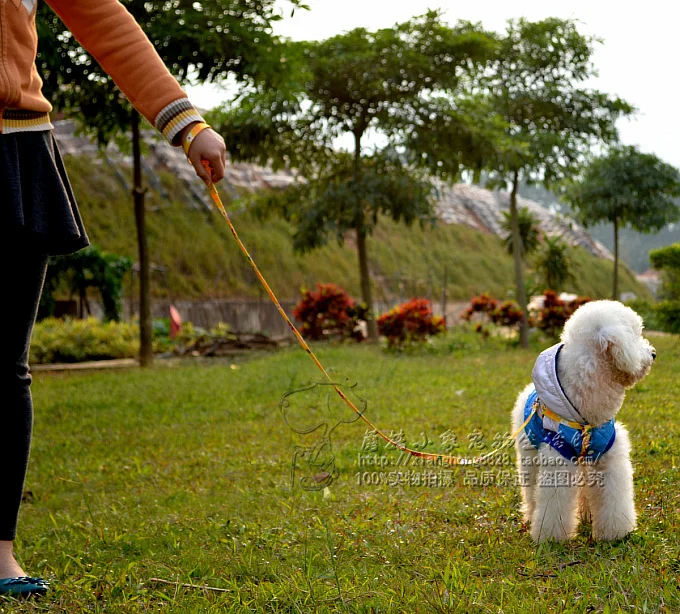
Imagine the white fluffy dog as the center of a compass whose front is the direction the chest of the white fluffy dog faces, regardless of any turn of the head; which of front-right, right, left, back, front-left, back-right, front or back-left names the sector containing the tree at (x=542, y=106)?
back-left

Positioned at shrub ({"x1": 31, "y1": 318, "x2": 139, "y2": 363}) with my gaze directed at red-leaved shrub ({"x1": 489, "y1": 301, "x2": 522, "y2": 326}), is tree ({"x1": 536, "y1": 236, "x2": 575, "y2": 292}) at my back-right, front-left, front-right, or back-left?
front-left

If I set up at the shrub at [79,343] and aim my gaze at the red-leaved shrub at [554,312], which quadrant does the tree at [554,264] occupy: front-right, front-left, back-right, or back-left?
front-left

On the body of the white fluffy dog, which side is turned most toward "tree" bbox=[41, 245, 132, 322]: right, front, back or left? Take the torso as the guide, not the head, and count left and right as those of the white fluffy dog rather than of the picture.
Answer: back

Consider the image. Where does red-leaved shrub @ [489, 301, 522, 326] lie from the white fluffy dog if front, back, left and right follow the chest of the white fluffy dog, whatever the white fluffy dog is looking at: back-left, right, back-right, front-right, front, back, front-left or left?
back-left

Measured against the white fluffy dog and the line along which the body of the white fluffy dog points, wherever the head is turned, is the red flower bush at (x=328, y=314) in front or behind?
behind

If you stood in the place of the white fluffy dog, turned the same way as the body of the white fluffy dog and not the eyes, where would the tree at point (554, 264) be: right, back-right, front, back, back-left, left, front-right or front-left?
back-left

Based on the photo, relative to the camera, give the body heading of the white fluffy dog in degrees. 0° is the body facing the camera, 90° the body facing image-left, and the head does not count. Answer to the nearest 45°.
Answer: approximately 315°
